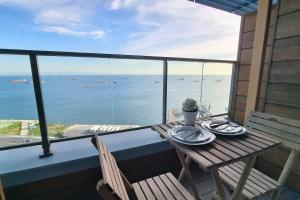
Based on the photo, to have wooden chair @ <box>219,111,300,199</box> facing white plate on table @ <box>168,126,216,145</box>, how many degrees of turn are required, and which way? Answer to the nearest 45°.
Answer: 0° — it already faces it

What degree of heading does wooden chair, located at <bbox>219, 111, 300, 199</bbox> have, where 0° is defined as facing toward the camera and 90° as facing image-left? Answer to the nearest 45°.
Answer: approximately 45°

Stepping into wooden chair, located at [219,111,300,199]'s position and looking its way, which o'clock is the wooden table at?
The wooden table is roughly at 11 o'clock from the wooden chair.
